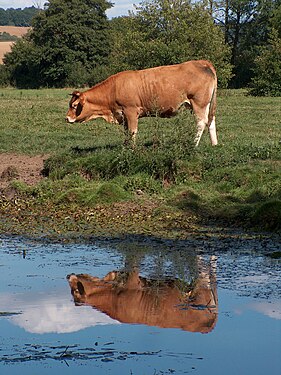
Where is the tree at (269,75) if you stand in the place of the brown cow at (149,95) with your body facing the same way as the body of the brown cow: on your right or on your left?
on your right

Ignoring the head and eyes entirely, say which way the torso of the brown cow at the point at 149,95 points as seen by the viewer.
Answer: to the viewer's left
